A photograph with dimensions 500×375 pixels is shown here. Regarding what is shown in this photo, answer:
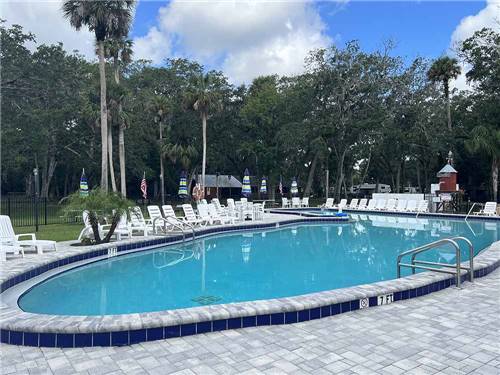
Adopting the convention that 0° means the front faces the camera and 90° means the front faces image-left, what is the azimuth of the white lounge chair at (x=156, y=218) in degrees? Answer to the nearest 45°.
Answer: approximately 315°

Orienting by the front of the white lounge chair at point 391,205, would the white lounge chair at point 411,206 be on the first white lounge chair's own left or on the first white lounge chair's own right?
on the first white lounge chair's own left

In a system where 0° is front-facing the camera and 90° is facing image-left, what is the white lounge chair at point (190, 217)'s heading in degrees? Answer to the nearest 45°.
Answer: approximately 315°

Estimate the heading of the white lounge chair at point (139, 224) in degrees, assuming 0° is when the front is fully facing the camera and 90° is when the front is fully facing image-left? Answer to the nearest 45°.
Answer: approximately 315°

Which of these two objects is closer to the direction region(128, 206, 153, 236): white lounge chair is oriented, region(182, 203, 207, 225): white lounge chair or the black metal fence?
the white lounge chair

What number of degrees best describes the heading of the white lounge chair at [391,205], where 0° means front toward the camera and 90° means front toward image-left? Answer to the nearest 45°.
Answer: approximately 45°

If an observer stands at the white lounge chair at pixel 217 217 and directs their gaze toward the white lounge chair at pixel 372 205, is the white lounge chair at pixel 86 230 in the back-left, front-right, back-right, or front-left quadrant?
back-right
